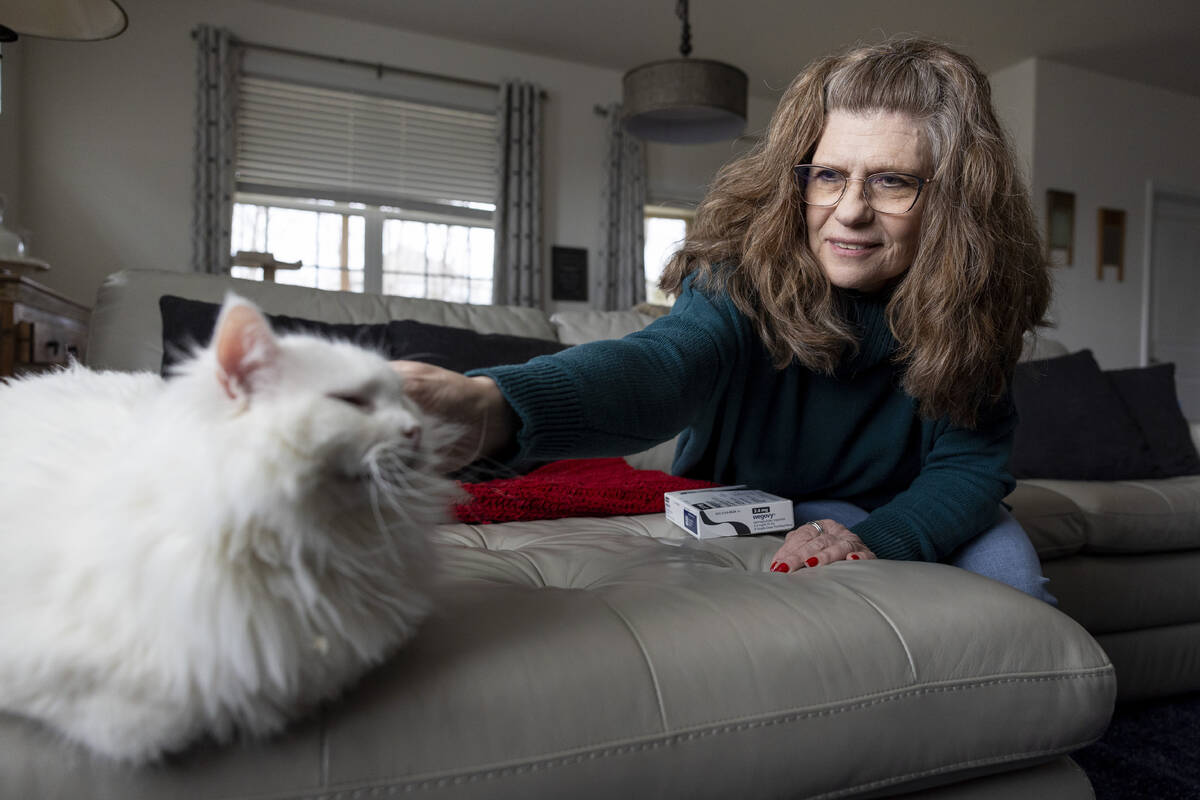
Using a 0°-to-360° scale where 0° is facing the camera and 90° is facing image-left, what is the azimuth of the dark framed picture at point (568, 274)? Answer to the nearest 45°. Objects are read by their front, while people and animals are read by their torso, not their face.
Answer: approximately 0°

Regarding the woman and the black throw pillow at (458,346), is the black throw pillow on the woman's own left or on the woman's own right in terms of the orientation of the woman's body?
on the woman's own right

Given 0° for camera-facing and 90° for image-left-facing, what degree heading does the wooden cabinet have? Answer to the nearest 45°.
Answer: approximately 315°

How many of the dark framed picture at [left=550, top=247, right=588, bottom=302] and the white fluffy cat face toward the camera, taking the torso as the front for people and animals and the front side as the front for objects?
1

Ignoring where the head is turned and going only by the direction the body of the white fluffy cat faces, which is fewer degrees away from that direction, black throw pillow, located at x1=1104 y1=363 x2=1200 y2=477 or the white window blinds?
the black throw pillow

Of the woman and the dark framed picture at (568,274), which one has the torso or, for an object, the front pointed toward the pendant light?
the dark framed picture

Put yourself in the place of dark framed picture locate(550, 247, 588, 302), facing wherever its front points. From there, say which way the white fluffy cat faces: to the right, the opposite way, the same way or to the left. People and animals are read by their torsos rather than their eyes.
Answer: to the left

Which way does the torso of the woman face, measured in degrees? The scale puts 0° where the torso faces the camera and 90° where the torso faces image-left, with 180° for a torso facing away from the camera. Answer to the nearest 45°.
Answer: approximately 45°

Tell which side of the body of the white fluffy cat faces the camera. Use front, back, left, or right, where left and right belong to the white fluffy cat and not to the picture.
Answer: right

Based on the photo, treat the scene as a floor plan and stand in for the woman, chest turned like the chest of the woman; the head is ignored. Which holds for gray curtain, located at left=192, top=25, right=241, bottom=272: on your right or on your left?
on your right

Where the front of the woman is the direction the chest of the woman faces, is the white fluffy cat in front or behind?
in front
